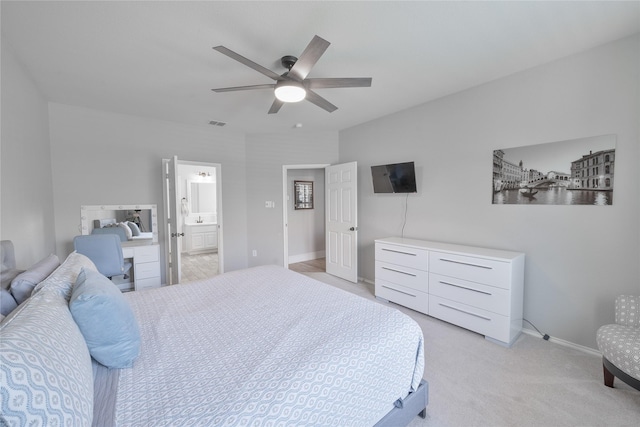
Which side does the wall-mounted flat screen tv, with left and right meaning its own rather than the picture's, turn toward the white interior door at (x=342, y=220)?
right

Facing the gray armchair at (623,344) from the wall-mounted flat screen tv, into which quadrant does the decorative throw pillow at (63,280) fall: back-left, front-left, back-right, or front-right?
front-right

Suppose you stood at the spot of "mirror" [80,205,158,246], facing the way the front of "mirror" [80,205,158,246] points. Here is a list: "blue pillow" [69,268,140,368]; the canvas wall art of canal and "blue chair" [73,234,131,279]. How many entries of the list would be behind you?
0

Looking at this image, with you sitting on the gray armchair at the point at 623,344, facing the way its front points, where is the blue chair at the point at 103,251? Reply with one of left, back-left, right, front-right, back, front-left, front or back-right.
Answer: front

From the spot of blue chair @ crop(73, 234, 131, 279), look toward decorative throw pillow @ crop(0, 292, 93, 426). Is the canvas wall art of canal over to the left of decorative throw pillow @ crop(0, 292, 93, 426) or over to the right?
left

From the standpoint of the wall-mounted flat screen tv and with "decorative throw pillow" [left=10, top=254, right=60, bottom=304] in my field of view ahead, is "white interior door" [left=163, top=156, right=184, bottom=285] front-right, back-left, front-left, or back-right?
front-right

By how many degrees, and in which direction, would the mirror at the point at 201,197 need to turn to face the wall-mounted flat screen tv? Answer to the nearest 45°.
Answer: approximately 45° to its left

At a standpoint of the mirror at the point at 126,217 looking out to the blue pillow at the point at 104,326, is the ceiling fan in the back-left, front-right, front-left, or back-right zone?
front-left

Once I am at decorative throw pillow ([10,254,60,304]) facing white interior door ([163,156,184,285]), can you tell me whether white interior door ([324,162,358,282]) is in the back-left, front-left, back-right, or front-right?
front-right

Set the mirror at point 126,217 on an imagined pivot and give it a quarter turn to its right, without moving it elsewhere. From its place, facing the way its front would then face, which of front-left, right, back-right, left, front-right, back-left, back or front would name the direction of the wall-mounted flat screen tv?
back-left

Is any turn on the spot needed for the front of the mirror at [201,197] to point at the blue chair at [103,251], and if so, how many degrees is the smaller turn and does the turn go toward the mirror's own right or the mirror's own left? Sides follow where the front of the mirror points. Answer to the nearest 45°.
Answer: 0° — it already faces it

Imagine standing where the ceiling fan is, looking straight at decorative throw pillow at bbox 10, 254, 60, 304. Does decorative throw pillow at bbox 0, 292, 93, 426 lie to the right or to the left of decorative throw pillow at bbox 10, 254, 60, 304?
left

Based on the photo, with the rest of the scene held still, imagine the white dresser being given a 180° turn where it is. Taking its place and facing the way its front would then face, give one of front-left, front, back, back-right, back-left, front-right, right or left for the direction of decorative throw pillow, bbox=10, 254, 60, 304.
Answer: back

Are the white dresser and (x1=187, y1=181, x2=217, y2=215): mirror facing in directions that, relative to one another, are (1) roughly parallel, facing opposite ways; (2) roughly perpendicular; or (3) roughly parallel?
roughly perpendicular

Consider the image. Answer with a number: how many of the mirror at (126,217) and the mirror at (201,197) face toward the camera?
2

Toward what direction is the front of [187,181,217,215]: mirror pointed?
toward the camera

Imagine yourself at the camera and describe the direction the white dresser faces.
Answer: facing the viewer and to the left of the viewer

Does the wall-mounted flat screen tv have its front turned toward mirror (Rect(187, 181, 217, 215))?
no

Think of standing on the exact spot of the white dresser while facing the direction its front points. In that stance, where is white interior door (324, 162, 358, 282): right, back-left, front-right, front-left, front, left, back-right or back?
right

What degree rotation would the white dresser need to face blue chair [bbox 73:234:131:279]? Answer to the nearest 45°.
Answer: approximately 45° to its right
